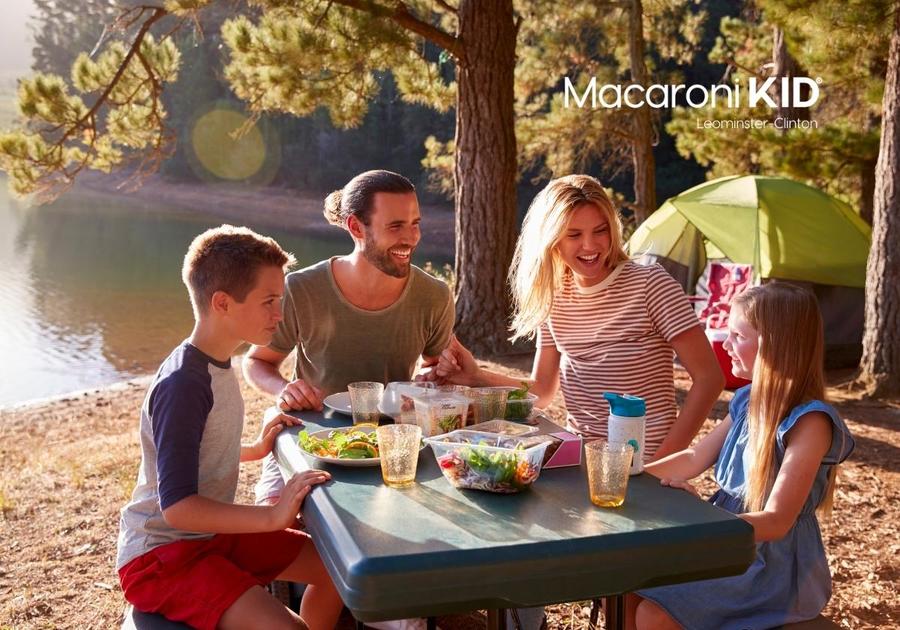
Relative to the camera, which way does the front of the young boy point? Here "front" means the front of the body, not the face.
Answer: to the viewer's right

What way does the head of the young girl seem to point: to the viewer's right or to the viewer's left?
to the viewer's left

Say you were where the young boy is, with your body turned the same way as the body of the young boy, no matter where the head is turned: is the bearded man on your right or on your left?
on your left

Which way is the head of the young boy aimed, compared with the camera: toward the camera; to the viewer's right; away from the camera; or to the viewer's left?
to the viewer's right

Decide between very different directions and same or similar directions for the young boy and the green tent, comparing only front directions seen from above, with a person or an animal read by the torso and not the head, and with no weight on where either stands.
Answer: very different directions

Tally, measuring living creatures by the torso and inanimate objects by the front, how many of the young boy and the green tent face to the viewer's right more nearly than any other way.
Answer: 1

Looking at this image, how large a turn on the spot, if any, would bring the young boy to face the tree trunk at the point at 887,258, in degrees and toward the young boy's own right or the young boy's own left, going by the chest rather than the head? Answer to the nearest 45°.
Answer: approximately 45° to the young boy's own left

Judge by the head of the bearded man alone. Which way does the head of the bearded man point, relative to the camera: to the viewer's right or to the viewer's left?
to the viewer's right

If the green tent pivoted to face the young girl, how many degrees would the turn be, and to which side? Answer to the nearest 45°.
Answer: approximately 45° to its left

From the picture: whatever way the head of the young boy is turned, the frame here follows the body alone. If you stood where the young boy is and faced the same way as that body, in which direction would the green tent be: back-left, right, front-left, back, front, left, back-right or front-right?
front-left

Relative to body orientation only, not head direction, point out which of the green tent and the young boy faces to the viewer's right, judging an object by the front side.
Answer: the young boy
